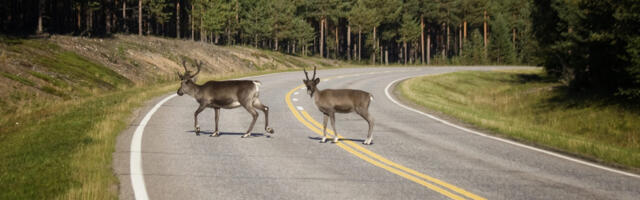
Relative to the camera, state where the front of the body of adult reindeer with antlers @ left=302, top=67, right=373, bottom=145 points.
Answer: to the viewer's left

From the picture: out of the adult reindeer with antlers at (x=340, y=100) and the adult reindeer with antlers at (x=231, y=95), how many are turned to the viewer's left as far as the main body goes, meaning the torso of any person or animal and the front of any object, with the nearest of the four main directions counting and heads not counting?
2

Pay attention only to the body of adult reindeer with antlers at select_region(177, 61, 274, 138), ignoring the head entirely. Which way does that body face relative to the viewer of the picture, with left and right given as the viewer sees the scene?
facing to the left of the viewer

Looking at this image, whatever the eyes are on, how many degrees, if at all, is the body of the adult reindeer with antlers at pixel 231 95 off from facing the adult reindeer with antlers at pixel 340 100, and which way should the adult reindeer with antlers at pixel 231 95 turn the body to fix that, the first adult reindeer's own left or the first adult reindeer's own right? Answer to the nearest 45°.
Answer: approximately 135° to the first adult reindeer's own left
